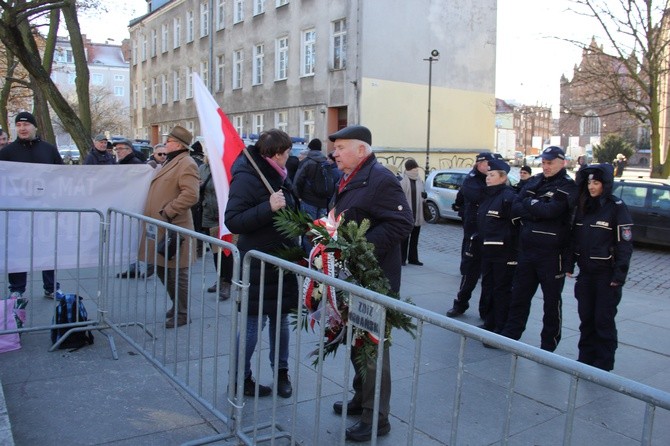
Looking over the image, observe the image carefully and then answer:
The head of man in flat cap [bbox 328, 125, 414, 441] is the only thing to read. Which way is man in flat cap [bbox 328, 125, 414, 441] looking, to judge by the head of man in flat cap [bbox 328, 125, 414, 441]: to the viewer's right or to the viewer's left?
to the viewer's left

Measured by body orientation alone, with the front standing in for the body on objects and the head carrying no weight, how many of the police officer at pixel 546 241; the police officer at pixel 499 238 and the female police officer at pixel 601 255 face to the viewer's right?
0

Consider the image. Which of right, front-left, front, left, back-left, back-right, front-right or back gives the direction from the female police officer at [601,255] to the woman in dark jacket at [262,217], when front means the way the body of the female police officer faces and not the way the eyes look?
front

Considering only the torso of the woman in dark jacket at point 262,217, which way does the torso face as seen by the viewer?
to the viewer's right

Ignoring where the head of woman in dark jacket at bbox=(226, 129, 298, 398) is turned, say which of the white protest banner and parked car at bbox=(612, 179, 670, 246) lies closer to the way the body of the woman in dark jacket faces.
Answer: the parked car

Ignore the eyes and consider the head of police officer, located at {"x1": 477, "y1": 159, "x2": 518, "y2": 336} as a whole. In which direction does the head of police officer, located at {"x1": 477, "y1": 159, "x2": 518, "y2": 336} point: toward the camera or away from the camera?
toward the camera

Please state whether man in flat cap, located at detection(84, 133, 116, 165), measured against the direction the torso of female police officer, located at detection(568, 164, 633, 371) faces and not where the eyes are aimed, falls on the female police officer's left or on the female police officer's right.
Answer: on the female police officer's right

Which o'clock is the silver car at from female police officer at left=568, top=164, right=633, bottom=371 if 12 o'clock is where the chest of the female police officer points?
The silver car is roughly at 4 o'clock from the female police officer.

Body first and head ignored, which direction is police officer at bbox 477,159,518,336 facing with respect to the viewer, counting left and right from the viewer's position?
facing the viewer and to the left of the viewer
